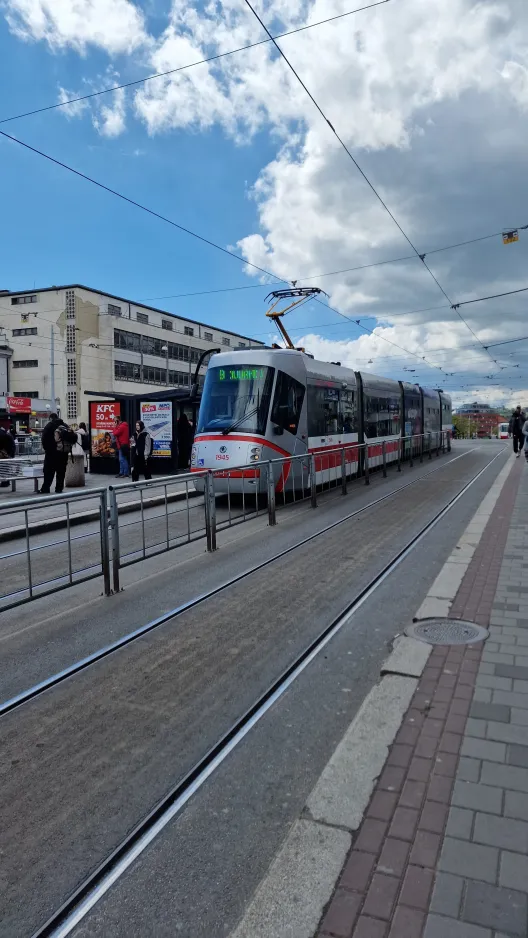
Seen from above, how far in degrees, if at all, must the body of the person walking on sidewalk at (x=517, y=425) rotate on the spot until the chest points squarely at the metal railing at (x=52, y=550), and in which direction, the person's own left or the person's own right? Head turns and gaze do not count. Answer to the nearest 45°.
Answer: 0° — they already face it

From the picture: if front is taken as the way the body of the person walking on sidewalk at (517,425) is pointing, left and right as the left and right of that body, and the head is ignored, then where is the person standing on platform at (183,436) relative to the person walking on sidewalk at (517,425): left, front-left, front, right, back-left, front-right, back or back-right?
front-right

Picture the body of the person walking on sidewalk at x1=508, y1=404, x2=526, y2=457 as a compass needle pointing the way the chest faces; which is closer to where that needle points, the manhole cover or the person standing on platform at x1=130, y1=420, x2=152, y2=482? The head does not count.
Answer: the manhole cover

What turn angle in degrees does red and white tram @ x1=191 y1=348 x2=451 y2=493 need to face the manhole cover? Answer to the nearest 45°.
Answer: approximately 45° to its left

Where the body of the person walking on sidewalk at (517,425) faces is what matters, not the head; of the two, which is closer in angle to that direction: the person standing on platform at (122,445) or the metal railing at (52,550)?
the metal railing

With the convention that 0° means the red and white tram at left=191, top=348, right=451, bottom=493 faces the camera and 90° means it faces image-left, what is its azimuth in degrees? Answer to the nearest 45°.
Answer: approximately 45°

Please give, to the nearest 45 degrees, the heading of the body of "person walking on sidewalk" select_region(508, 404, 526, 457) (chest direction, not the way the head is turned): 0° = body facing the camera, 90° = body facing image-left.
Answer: approximately 0°

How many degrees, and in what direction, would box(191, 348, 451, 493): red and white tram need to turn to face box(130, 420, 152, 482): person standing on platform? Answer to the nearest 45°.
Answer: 0° — it already faces them

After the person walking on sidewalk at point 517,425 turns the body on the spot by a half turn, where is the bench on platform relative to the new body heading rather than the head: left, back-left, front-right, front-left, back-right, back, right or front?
back-left
